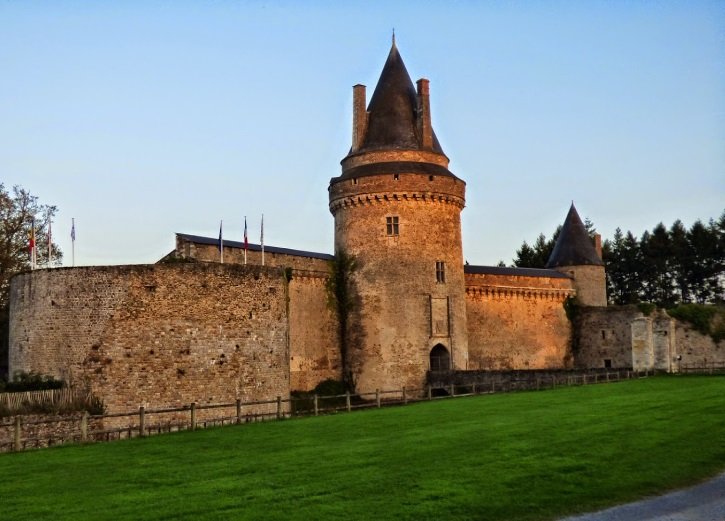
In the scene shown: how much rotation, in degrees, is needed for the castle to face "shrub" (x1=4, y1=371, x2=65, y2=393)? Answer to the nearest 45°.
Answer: approximately 90° to its right

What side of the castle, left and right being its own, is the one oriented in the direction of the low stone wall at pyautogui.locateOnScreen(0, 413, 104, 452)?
right

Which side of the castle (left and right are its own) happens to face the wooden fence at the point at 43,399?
right

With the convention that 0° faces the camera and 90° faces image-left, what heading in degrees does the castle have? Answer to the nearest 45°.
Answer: approximately 315°

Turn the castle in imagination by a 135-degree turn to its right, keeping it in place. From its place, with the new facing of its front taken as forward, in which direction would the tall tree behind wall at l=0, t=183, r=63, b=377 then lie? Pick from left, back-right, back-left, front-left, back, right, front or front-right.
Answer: front
